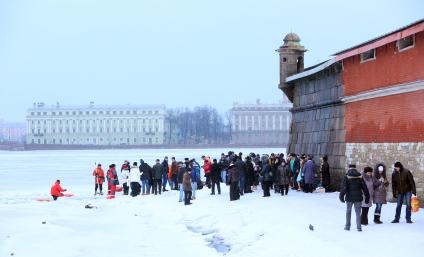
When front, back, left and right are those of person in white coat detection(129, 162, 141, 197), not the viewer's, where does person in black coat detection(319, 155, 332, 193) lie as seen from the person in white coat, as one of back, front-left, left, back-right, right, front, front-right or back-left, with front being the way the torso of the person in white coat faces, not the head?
back-right

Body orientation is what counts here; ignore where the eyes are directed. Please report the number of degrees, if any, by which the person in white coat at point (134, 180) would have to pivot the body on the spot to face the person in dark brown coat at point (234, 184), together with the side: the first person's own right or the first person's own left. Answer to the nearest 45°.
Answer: approximately 135° to the first person's own right

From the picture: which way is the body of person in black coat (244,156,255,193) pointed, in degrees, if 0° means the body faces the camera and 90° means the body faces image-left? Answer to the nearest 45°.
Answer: approximately 180°

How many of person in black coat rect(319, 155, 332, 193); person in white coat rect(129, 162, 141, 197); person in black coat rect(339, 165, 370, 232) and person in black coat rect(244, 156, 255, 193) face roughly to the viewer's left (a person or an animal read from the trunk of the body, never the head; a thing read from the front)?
1
